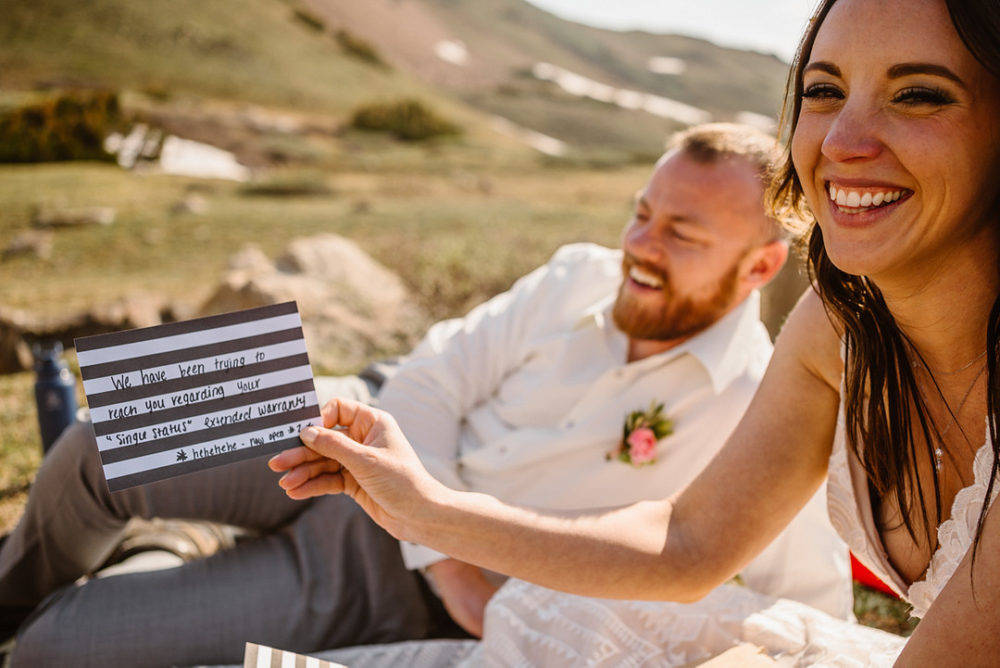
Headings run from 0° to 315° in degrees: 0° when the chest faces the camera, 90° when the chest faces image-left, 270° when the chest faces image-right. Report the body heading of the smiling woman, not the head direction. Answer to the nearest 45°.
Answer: approximately 45°

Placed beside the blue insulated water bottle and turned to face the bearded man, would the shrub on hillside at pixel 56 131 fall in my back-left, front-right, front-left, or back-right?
back-left

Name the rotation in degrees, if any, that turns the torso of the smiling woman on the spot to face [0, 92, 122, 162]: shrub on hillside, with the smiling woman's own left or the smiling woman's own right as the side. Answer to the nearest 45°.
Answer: approximately 90° to the smiling woman's own right

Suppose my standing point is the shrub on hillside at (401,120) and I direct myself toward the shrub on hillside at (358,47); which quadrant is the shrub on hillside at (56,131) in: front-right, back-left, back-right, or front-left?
back-left

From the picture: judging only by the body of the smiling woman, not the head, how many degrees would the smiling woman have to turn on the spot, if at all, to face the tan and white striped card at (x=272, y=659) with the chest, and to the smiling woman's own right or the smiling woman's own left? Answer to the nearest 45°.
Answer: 0° — they already face it

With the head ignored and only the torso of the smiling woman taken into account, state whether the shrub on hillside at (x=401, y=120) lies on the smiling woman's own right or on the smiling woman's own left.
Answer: on the smiling woman's own right

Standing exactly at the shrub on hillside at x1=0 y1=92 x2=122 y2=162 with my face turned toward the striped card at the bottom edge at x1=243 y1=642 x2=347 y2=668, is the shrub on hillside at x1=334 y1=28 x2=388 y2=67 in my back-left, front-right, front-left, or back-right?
back-left
